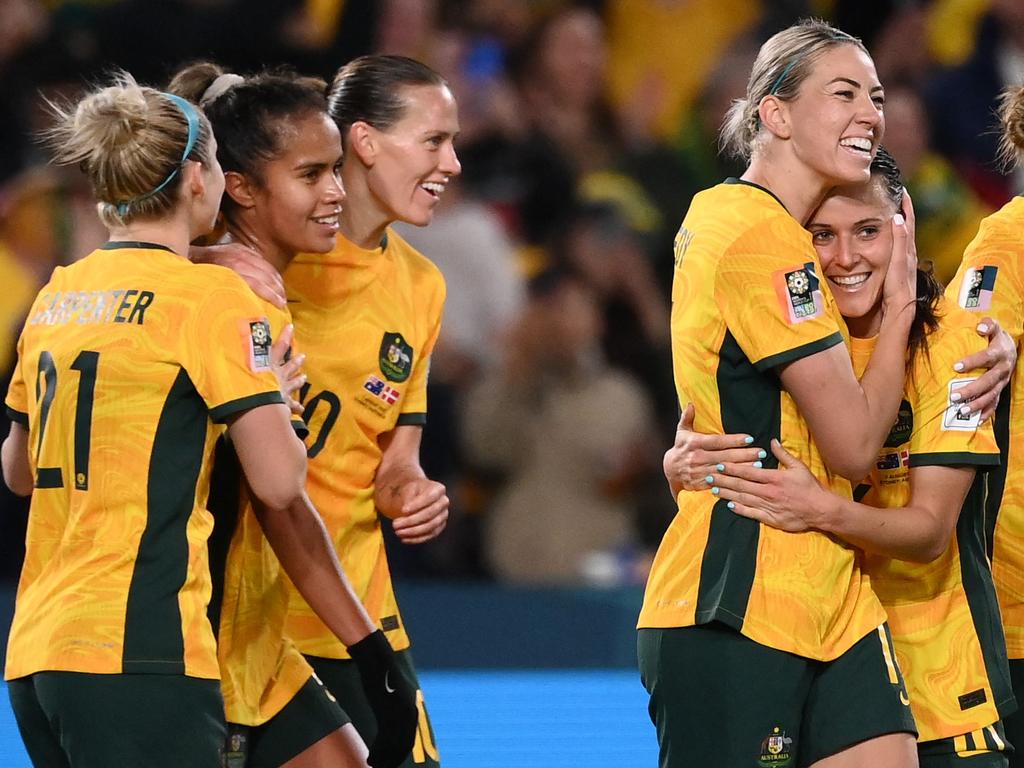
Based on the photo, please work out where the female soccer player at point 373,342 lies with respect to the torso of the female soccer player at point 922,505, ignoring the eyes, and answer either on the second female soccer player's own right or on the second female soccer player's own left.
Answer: on the second female soccer player's own right

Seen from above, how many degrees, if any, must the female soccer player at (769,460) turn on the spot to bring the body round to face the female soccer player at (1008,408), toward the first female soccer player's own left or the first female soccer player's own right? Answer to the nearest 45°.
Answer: approximately 45° to the first female soccer player's own left

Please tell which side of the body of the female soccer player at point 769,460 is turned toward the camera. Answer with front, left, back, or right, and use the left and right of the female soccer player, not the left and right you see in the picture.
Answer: right

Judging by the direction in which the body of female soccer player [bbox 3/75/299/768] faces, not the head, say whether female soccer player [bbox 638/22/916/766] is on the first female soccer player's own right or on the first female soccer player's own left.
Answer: on the first female soccer player's own right

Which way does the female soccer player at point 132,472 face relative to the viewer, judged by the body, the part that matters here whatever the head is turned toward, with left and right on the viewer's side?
facing away from the viewer and to the right of the viewer

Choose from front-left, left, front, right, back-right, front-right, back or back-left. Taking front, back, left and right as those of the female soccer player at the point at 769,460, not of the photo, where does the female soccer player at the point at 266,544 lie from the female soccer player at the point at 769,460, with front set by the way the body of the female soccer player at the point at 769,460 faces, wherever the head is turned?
back

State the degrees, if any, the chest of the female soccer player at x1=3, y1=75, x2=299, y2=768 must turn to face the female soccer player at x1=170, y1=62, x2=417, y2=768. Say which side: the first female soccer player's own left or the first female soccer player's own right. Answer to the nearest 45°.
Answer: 0° — they already face them

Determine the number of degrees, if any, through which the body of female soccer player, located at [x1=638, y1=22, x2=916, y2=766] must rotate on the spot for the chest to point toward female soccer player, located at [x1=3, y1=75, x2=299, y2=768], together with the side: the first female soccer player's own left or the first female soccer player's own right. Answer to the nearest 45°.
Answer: approximately 180°

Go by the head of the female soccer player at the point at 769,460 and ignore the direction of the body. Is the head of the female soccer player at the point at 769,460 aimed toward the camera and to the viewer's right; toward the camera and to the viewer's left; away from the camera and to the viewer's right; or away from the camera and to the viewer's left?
toward the camera and to the viewer's right

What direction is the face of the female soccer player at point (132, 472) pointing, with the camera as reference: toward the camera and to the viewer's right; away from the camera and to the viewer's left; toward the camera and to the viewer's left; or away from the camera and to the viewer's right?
away from the camera and to the viewer's right

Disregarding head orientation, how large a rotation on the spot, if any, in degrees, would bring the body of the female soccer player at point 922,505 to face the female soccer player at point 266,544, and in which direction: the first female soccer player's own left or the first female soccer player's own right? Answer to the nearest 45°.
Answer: approximately 45° to the first female soccer player's own right
